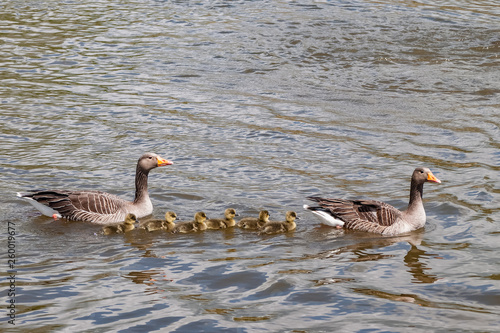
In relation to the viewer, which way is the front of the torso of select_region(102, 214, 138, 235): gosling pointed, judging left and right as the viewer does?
facing to the right of the viewer

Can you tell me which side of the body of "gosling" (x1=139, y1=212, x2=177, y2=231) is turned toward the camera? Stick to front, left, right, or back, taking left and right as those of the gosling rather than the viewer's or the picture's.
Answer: right

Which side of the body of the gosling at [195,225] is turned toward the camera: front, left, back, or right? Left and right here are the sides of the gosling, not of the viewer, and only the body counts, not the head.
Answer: right

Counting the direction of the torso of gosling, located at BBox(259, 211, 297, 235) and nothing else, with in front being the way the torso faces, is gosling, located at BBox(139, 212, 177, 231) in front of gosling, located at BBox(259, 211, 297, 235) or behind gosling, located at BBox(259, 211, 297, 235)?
behind

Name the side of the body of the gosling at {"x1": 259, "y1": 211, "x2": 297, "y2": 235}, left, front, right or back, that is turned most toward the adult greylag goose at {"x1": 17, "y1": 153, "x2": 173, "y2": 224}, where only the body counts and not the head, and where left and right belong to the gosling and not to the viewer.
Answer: back

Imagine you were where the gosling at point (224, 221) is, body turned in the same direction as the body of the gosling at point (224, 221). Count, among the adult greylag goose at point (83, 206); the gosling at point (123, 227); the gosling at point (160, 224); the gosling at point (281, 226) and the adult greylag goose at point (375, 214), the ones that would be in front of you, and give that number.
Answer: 2

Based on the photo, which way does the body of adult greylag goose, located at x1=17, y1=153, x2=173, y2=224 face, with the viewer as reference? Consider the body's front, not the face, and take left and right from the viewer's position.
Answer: facing to the right of the viewer

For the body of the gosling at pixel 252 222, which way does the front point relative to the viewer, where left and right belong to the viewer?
facing to the right of the viewer

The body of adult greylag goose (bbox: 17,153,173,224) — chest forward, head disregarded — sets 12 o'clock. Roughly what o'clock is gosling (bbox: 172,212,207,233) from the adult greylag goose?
The gosling is roughly at 1 o'clock from the adult greylag goose.

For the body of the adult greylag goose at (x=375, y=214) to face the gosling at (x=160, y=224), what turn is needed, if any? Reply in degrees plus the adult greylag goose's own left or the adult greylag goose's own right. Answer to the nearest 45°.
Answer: approximately 180°

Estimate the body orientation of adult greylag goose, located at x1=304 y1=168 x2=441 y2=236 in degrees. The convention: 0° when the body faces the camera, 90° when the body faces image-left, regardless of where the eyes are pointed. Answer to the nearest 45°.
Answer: approximately 270°

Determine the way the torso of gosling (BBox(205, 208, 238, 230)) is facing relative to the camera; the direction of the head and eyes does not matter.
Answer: to the viewer's right

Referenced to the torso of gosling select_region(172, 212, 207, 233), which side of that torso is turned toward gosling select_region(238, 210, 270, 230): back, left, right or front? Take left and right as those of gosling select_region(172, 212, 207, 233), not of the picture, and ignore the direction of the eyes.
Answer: front
